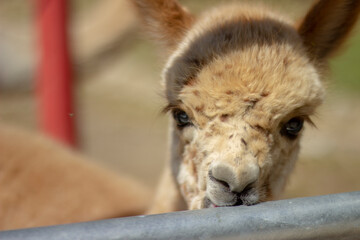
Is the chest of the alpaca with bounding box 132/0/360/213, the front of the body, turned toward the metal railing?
yes

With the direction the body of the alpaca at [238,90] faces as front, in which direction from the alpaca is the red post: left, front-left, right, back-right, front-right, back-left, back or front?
back-right

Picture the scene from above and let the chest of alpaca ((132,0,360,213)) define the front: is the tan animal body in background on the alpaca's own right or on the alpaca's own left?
on the alpaca's own right

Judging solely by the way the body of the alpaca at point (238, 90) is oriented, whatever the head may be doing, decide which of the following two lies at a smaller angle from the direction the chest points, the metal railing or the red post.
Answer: the metal railing

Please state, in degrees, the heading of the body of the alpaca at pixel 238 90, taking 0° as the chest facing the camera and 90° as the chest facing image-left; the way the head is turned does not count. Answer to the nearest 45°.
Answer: approximately 0°

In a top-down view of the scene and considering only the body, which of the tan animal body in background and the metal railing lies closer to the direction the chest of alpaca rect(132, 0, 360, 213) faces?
the metal railing
